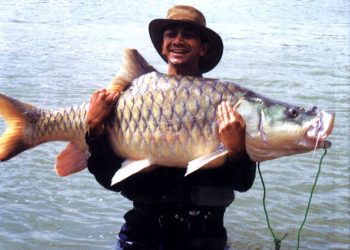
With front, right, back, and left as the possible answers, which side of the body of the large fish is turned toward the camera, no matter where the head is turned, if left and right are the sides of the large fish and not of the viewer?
right

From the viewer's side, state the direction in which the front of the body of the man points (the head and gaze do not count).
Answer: toward the camera
